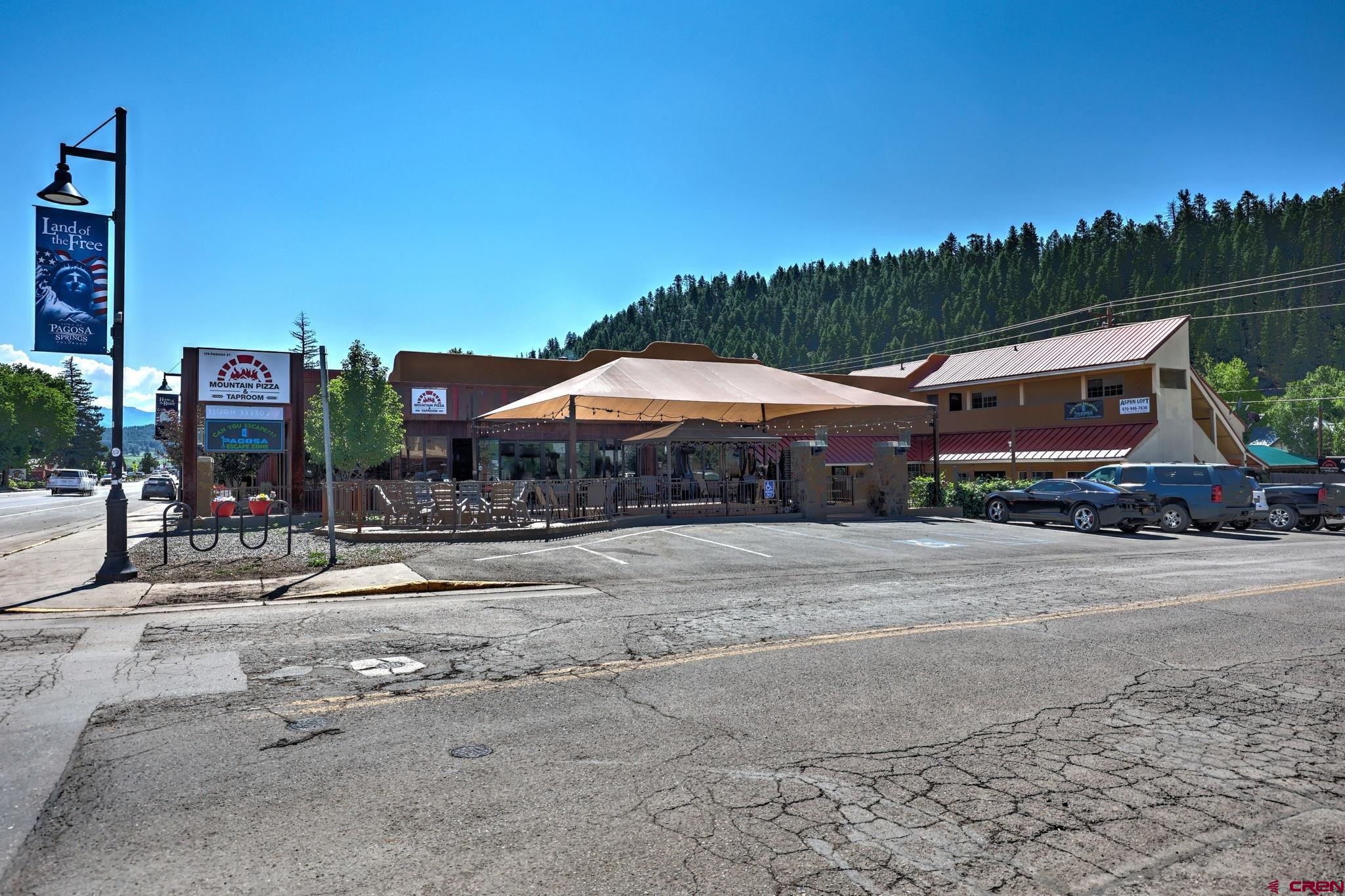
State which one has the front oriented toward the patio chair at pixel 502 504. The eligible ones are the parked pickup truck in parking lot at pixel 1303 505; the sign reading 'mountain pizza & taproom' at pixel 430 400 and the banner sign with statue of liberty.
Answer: the sign reading 'mountain pizza & taproom'

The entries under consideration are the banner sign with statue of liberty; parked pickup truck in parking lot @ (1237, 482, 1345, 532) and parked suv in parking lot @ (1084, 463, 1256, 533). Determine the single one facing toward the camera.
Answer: the banner sign with statue of liberty

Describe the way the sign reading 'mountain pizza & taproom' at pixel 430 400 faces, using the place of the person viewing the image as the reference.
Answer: facing the viewer

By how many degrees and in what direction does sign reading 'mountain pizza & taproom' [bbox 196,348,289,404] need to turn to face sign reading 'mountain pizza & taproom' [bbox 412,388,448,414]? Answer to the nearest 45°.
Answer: approximately 135° to its left

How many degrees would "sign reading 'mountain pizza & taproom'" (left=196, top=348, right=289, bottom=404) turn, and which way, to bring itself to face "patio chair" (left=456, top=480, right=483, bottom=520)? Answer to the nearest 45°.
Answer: approximately 45° to its left

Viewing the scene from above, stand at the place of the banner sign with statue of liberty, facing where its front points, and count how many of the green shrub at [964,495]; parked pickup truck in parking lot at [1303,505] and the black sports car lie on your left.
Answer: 3

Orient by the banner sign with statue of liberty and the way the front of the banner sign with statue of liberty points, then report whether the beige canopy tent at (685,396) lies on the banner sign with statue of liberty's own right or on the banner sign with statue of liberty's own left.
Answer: on the banner sign with statue of liberty's own left

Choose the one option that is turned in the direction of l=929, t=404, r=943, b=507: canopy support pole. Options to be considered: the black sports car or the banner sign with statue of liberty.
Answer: the black sports car

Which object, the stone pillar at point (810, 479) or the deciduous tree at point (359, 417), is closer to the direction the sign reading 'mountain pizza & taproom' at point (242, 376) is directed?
the stone pillar

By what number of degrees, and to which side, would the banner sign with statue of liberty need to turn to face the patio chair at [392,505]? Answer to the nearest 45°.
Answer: approximately 135° to its left

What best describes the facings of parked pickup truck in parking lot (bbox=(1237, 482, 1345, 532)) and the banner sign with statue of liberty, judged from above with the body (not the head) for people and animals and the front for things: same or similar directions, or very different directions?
very different directions

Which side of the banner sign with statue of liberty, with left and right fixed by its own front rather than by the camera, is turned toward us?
front

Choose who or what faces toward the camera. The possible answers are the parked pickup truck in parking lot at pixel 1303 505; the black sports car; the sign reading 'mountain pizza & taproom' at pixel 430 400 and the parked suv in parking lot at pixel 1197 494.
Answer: the sign reading 'mountain pizza & taproom'

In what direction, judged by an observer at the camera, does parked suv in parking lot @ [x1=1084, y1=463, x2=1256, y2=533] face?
facing away from the viewer and to the left of the viewer

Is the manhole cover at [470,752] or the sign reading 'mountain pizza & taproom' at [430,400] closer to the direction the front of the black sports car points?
the sign reading 'mountain pizza & taproom'

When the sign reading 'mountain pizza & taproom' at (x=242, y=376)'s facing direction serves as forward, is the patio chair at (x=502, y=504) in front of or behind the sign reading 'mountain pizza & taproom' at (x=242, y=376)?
in front

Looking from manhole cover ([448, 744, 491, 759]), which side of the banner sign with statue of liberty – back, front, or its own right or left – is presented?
front

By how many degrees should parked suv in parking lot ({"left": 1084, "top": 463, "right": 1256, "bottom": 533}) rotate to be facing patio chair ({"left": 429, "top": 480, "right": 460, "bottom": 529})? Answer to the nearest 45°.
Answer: approximately 90° to its left

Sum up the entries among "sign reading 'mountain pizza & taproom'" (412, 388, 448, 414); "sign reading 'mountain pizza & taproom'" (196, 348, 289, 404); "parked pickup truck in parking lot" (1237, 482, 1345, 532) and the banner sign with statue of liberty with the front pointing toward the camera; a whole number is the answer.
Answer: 3

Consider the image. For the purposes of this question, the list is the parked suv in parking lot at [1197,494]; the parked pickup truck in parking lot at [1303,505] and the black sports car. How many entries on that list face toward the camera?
0

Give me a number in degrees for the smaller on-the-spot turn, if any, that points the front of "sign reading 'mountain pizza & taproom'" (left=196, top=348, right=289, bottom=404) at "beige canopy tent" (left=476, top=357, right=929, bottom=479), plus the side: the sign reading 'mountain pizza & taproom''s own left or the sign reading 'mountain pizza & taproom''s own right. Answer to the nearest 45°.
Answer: approximately 90° to the sign reading 'mountain pizza & taproom''s own left
